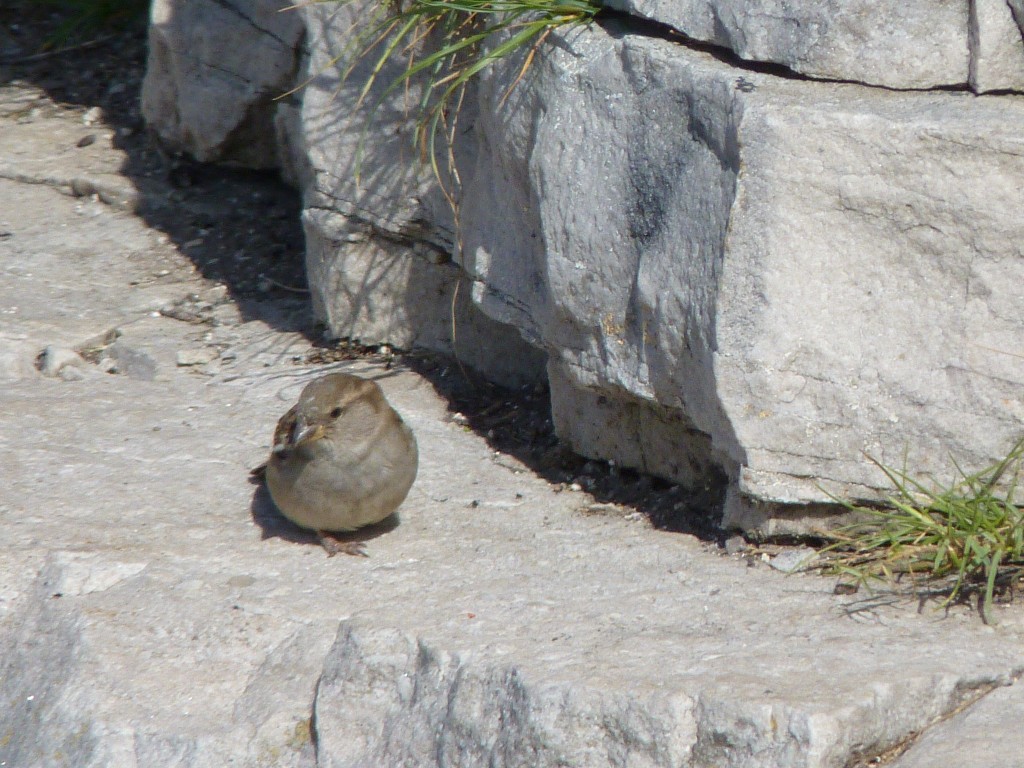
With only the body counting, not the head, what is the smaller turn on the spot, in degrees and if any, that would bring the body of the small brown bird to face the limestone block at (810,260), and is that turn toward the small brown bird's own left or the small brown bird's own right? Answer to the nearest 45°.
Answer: approximately 90° to the small brown bird's own left

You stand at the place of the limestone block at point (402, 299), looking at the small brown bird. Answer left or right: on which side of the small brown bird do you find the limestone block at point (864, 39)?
left

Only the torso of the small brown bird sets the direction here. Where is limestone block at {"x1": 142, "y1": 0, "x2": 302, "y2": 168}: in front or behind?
behind

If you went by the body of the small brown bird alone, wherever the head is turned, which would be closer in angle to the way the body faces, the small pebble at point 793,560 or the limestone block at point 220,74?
the small pebble

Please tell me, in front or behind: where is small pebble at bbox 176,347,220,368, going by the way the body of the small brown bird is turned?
behind

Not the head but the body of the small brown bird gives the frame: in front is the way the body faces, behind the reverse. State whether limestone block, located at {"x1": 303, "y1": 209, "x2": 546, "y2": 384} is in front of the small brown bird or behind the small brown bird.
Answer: behind

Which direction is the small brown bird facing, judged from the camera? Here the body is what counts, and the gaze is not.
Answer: toward the camera

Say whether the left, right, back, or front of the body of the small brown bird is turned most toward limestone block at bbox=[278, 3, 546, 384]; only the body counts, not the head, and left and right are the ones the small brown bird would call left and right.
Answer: back

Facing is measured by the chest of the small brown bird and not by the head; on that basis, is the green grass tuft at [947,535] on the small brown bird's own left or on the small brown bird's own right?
on the small brown bird's own left
